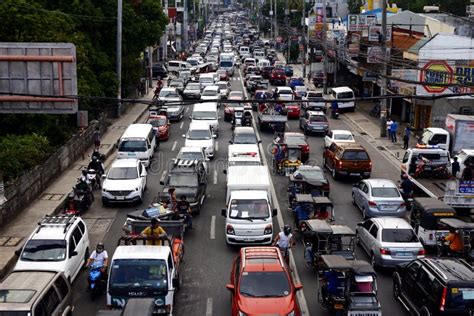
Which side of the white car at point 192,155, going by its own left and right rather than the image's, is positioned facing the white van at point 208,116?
back

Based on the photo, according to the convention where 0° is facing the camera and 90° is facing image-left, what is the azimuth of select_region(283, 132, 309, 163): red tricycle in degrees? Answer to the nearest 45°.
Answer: approximately 180°

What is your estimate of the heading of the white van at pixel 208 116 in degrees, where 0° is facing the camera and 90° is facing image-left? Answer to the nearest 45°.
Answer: approximately 0°

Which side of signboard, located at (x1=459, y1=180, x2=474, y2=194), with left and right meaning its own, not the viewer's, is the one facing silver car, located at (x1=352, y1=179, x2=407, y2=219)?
right

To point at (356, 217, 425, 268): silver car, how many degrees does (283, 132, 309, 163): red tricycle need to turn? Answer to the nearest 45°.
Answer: approximately 180°

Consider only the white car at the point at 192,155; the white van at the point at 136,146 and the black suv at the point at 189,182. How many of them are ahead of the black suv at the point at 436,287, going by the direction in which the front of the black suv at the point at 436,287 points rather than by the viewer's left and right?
3

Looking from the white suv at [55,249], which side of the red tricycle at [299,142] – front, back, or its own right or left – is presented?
back

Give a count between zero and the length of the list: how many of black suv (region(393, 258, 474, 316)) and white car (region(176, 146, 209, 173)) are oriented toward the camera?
1

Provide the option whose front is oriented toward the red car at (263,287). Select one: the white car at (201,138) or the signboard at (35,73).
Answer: the white car

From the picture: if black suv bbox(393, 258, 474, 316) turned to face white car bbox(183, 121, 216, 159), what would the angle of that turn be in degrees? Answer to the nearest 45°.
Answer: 0° — it already faces it
